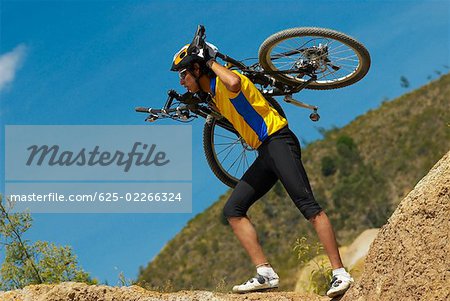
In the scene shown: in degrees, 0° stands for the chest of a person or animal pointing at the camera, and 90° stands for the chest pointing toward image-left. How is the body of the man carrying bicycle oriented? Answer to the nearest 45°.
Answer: approximately 90°

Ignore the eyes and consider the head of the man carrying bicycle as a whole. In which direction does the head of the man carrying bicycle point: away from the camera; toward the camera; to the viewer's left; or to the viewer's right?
to the viewer's left
